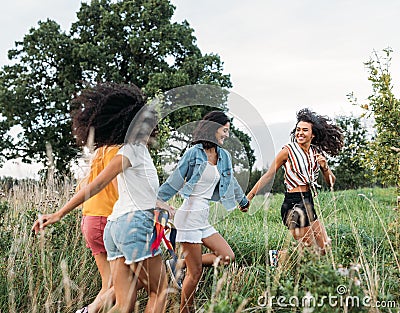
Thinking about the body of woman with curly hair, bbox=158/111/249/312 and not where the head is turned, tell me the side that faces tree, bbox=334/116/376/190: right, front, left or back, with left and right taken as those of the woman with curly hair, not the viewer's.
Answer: left

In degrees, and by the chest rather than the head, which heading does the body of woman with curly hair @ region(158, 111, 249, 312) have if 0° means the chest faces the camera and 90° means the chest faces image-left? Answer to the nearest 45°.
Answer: approximately 315°

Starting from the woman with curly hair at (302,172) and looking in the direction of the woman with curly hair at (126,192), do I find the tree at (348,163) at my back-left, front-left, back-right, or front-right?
back-right

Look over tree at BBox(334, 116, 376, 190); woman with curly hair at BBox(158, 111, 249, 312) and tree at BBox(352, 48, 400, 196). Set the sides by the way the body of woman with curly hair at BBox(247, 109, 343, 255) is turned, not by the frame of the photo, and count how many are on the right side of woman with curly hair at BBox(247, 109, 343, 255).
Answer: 1

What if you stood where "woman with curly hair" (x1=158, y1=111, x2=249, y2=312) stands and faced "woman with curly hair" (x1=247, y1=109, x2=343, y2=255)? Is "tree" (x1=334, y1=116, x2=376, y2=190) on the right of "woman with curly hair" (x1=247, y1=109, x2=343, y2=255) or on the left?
left

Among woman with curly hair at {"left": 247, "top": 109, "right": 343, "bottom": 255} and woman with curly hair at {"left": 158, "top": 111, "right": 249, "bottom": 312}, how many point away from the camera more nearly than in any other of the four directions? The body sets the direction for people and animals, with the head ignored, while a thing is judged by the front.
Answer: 0

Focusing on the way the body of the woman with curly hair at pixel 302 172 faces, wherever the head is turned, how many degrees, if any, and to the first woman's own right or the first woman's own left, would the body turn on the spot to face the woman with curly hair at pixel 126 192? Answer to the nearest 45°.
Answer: approximately 90° to the first woman's own right

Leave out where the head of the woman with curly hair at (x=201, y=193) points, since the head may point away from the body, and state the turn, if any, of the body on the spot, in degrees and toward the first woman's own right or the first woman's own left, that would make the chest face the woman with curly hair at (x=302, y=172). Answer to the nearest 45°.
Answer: approximately 90° to the first woman's own left

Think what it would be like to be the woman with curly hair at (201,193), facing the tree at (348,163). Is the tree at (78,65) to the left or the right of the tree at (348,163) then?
left
